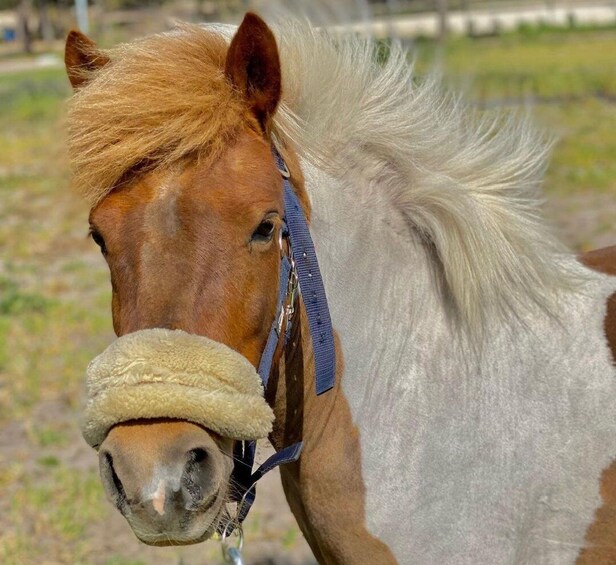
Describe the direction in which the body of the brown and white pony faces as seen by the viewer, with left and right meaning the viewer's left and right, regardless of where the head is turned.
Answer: facing the viewer and to the left of the viewer
